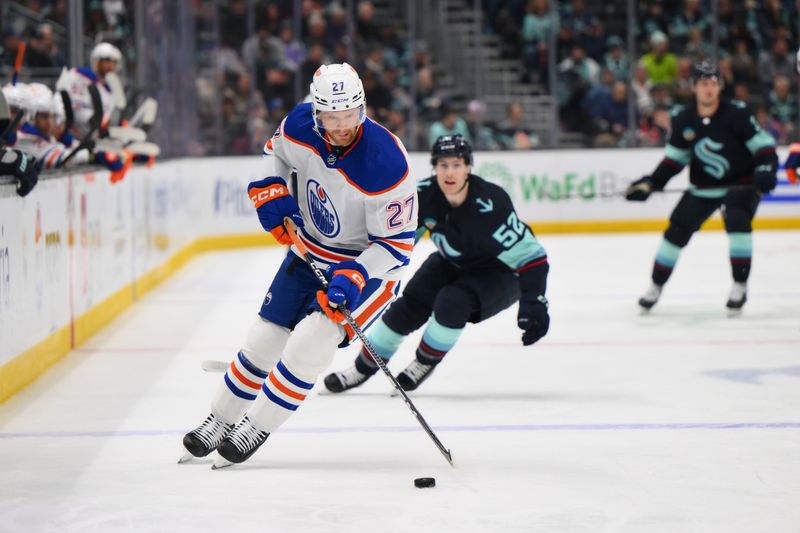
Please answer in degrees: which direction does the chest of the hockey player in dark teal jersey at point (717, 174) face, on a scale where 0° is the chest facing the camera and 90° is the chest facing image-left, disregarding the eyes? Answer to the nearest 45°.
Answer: approximately 0°

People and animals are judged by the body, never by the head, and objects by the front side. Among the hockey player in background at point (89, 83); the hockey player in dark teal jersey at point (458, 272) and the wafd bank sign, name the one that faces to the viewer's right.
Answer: the hockey player in background

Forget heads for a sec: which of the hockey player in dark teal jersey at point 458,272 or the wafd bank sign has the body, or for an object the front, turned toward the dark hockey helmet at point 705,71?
the wafd bank sign

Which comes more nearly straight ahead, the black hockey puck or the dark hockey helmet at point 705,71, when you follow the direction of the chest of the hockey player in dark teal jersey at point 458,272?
the black hockey puck

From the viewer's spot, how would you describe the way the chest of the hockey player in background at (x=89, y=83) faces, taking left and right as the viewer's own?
facing to the right of the viewer

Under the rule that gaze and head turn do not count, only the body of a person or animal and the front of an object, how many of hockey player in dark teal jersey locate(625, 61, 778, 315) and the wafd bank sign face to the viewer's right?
0

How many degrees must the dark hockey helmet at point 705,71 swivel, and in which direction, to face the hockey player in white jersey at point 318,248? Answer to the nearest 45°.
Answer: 0° — it already faces them

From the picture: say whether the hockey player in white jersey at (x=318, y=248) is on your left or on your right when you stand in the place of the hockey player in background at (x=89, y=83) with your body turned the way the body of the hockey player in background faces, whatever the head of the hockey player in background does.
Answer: on your right

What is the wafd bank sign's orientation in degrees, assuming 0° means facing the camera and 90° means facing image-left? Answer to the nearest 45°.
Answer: approximately 0°
